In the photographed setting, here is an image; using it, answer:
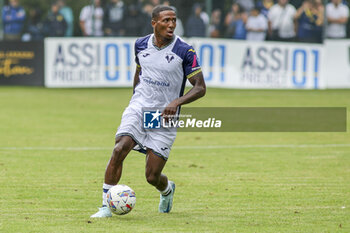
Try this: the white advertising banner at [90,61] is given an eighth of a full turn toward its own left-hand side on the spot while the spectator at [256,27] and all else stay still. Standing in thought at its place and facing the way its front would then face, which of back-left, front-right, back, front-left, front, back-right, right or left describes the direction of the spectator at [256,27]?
front-left

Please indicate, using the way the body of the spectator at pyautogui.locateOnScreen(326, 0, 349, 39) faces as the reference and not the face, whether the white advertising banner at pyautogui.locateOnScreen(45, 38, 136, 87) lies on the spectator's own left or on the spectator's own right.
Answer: on the spectator's own right

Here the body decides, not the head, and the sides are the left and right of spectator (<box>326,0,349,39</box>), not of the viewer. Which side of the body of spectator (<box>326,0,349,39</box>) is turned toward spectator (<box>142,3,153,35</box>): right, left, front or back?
right

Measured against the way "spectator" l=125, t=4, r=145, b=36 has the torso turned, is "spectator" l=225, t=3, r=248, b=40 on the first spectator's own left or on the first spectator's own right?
on the first spectator's own left

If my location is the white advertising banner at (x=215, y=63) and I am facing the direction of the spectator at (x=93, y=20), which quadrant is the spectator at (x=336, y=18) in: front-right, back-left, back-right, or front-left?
back-right

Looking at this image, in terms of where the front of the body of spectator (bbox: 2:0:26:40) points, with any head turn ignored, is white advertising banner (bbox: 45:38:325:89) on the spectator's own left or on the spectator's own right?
on the spectator's own left

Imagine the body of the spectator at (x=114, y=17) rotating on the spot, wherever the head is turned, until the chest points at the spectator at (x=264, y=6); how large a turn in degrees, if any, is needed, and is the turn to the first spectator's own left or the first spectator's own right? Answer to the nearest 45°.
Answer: approximately 90° to the first spectator's own left
